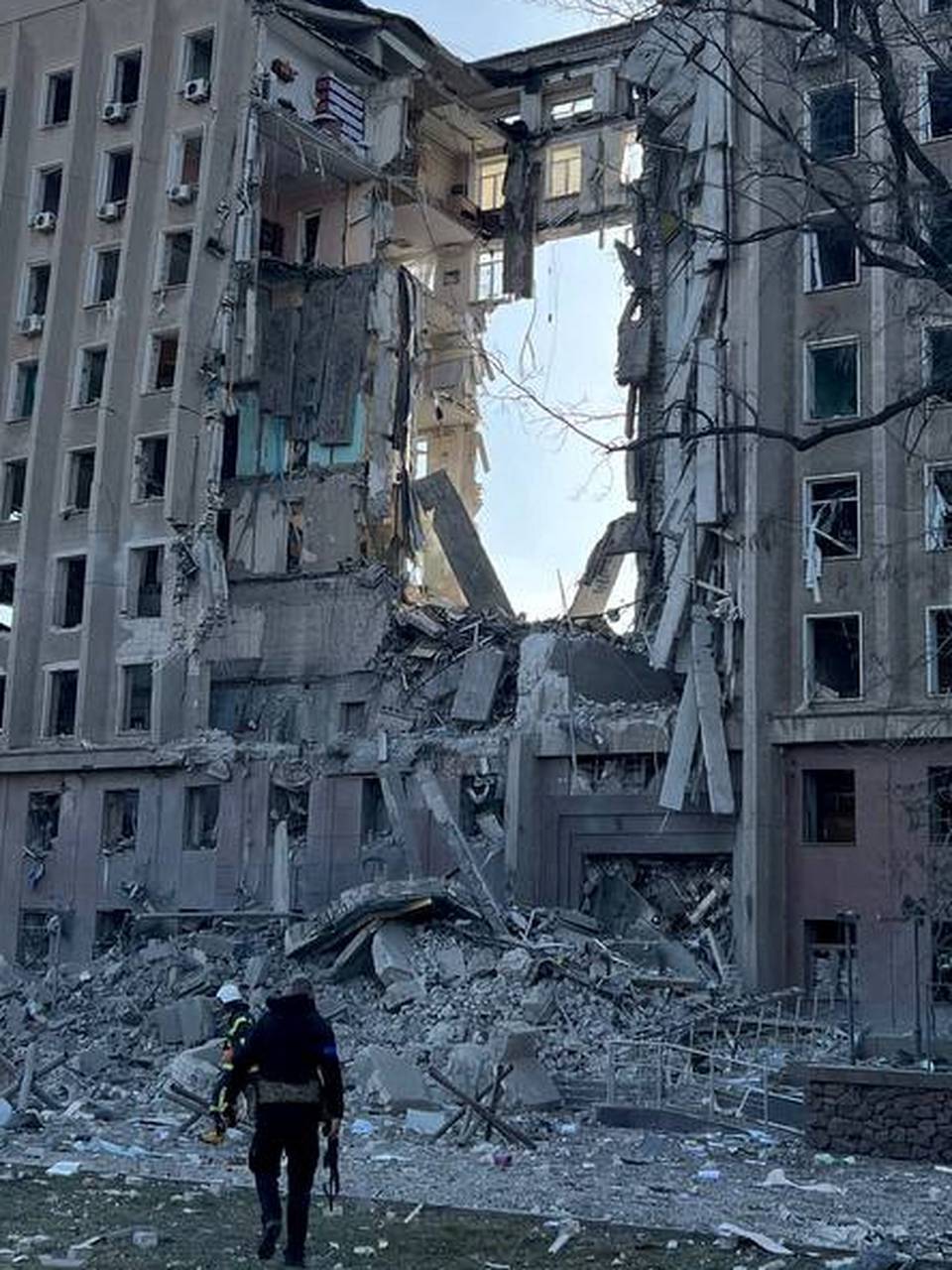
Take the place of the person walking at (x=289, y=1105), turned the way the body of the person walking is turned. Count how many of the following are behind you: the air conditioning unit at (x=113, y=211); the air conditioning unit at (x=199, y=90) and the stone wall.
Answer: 0

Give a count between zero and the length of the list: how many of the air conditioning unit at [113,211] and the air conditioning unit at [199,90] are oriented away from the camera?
0

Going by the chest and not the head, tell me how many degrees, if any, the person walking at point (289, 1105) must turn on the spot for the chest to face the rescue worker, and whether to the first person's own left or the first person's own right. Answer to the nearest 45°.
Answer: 0° — they already face them

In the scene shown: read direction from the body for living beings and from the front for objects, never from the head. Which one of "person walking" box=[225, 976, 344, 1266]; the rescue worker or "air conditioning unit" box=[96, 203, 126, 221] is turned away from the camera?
the person walking

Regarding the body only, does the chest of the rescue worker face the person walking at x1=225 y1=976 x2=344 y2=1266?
no

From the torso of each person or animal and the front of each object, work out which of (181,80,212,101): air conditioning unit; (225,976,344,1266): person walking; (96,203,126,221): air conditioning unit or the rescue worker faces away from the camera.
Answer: the person walking

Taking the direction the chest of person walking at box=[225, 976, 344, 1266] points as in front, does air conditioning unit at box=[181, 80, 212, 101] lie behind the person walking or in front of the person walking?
in front

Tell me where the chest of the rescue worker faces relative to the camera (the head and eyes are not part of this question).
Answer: to the viewer's left

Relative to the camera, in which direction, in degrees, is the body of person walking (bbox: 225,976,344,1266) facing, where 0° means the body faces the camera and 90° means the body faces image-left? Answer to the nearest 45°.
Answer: approximately 180°

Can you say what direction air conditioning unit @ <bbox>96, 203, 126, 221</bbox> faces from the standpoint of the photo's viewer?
facing the viewer and to the left of the viewer

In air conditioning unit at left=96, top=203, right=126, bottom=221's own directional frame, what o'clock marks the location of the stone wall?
The stone wall is roughly at 10 o'clock from the air conditioning unit.

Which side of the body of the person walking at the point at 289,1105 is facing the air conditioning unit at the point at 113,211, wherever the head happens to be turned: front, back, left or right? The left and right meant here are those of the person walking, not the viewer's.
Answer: front
